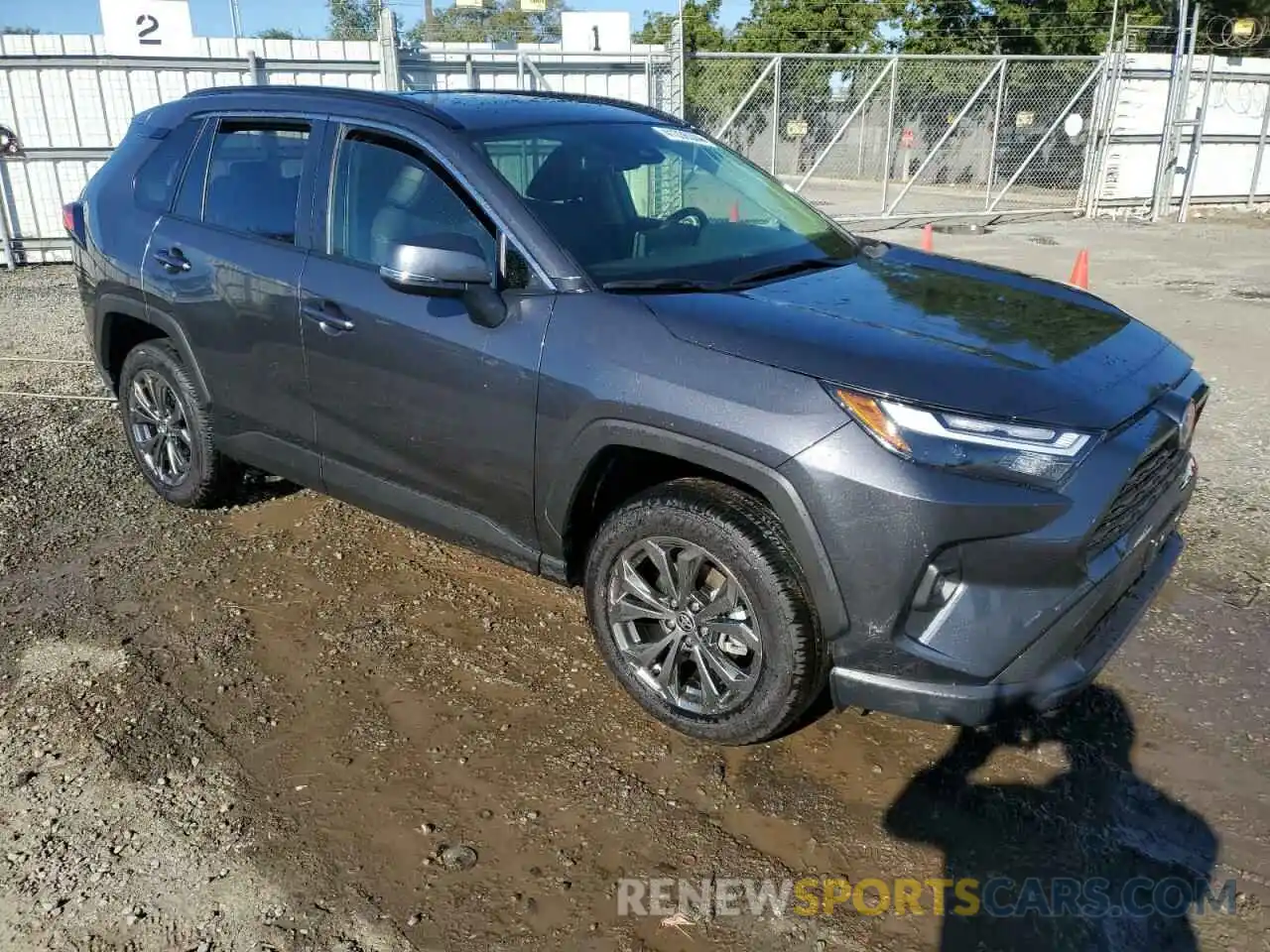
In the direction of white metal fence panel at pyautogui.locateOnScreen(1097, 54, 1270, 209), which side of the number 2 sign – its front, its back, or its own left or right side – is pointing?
left

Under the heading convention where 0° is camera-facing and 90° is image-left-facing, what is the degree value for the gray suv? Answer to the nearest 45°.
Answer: approximately 315°

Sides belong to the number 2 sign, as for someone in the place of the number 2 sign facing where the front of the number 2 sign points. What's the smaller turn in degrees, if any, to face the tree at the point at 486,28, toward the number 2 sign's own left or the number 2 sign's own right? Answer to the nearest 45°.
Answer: approximately 135° to the number 2 sign's own left

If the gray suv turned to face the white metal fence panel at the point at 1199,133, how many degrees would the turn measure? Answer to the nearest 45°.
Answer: approximately 90° to its left

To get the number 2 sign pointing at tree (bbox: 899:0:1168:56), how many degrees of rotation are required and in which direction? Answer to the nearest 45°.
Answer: approximately 135° to its left

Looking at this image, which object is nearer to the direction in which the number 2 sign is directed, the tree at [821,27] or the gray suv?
the gray suv

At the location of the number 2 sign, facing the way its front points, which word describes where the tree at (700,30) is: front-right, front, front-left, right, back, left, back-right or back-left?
back-left

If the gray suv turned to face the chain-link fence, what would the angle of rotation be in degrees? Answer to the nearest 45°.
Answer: approximately 135° to its left

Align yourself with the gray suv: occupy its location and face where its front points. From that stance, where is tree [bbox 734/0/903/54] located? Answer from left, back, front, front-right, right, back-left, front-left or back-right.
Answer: back-left

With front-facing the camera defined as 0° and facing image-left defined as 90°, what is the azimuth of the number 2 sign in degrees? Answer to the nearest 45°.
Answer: approximately 0°

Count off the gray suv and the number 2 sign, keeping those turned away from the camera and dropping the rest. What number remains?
0
